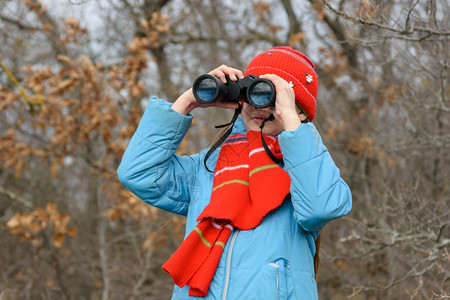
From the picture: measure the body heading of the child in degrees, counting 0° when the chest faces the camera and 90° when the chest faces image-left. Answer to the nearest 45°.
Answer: approximately 45°
